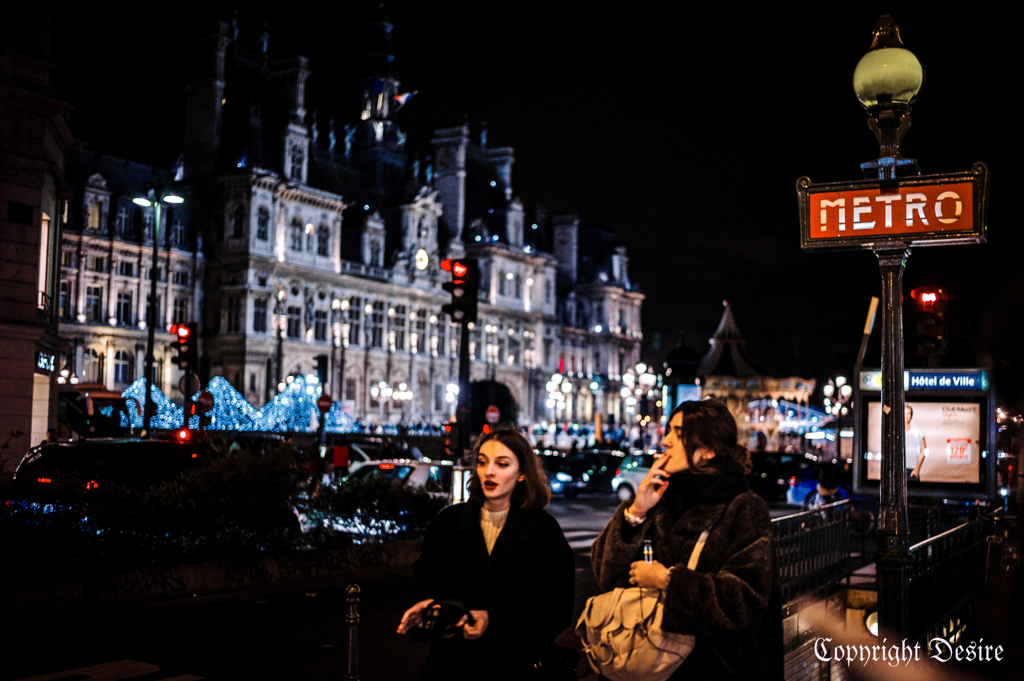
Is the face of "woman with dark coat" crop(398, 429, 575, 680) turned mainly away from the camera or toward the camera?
toward the camera

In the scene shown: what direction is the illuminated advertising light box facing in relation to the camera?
toward the camera

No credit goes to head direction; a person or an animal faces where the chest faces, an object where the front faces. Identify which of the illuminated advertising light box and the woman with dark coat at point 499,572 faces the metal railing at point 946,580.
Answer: the illuminated advertising light box

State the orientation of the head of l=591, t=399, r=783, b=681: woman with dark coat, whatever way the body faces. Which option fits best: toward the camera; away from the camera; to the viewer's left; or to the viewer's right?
to the viewer's left

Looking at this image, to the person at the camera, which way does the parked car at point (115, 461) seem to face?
facing away from the viewer and to the right of the viewer

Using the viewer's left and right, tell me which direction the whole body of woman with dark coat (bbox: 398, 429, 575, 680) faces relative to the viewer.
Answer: facing the viewer and to the left of the viewer

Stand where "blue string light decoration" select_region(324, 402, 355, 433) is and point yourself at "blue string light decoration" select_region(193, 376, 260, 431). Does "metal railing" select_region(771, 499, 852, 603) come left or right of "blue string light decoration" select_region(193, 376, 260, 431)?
left

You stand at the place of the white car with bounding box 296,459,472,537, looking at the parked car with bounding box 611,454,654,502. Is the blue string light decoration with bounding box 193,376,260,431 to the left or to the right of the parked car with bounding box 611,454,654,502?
left

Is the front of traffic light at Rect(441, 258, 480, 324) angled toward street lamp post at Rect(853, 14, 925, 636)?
no

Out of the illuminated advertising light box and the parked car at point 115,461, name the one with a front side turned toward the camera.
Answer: the illuminated advertising light box

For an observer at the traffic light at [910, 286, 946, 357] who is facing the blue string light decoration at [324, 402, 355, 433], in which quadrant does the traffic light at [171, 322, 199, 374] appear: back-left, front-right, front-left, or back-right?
front-left

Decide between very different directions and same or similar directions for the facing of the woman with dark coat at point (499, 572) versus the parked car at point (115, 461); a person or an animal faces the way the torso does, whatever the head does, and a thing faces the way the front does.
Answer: very different directions

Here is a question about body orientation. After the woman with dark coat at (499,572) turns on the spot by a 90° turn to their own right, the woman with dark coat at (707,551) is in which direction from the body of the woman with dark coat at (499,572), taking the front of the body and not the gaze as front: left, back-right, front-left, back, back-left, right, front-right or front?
back

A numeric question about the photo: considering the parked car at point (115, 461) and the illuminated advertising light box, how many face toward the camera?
1

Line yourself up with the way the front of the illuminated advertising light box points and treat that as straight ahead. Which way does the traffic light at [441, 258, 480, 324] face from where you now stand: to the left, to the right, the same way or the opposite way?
the same way

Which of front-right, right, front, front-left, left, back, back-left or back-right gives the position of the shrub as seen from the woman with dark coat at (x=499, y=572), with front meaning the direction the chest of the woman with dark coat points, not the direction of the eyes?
back-right

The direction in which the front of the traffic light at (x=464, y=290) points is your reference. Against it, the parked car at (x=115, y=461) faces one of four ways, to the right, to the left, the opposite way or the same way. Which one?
the opposite way

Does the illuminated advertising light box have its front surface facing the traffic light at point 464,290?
no
